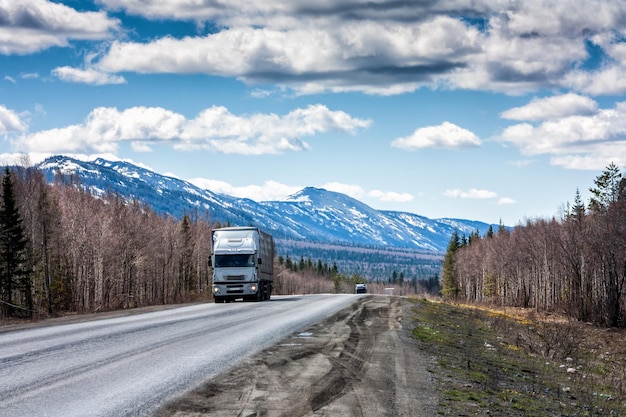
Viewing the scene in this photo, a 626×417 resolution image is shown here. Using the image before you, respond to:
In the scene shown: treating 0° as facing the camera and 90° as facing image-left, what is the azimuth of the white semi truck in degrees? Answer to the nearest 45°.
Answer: approximately 0°
